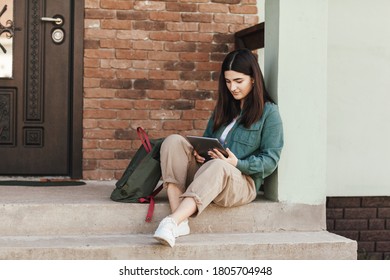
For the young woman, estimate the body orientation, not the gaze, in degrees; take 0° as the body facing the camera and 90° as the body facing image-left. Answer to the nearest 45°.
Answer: approximately 45°

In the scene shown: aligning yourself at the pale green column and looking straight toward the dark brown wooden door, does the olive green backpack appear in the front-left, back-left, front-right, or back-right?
front-left

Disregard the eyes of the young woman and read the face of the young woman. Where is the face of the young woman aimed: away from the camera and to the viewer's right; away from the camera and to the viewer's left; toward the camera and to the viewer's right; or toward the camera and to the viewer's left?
toward the camera and to the viewer's left

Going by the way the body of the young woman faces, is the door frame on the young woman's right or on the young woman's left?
on the young woman's right

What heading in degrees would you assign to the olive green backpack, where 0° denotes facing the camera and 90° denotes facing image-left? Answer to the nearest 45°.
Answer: approximately 90°

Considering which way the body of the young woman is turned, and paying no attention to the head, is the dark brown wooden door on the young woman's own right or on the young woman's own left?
on the young woman's own right

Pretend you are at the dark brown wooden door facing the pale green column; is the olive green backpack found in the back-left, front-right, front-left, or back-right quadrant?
front-right

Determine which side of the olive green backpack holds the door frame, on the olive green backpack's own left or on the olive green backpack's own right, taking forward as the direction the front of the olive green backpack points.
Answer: on the olive green backpack's own right

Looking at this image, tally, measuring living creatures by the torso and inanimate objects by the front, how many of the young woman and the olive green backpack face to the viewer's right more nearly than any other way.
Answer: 0

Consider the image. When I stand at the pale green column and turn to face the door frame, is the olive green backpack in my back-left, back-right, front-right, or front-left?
front-left

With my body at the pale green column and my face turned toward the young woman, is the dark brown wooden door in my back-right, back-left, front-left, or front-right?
front-right

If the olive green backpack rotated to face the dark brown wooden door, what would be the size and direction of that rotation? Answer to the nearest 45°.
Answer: approximately 45° to its right
